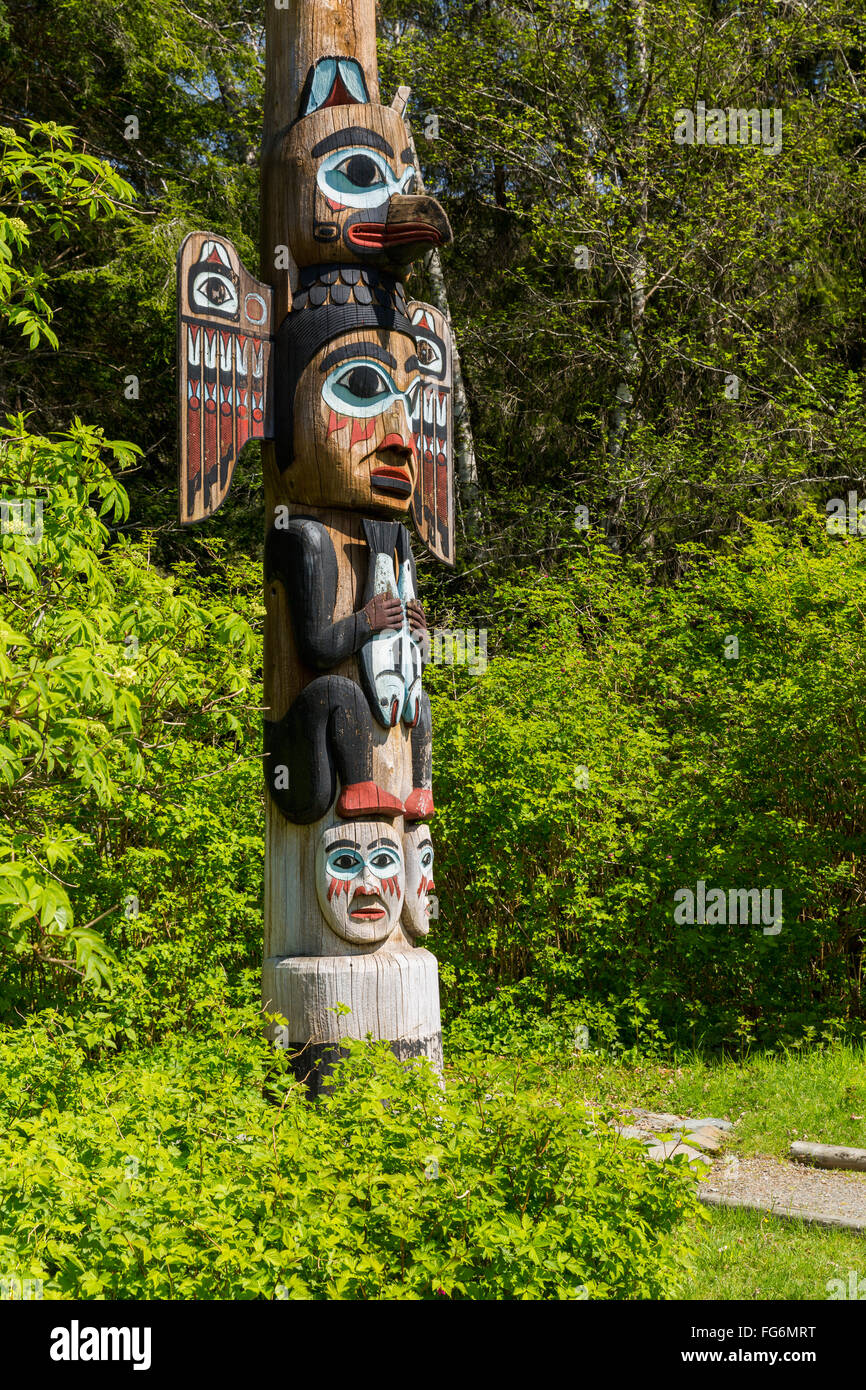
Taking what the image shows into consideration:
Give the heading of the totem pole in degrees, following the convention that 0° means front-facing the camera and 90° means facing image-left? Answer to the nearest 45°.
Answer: approximately 315°

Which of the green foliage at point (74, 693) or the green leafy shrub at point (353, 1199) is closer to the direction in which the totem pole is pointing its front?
the green leafy shrub

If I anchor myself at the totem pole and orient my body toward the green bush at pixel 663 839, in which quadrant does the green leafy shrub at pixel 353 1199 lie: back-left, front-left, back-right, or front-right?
back-right

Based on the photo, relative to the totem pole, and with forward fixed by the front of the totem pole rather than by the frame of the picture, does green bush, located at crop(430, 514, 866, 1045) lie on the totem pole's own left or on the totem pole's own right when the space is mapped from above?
on the totem pole's own left

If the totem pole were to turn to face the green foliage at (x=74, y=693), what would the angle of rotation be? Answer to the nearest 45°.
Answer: approximately 135° to its right

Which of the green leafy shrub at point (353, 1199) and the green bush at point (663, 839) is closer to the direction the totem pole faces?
the green leafy shrub
